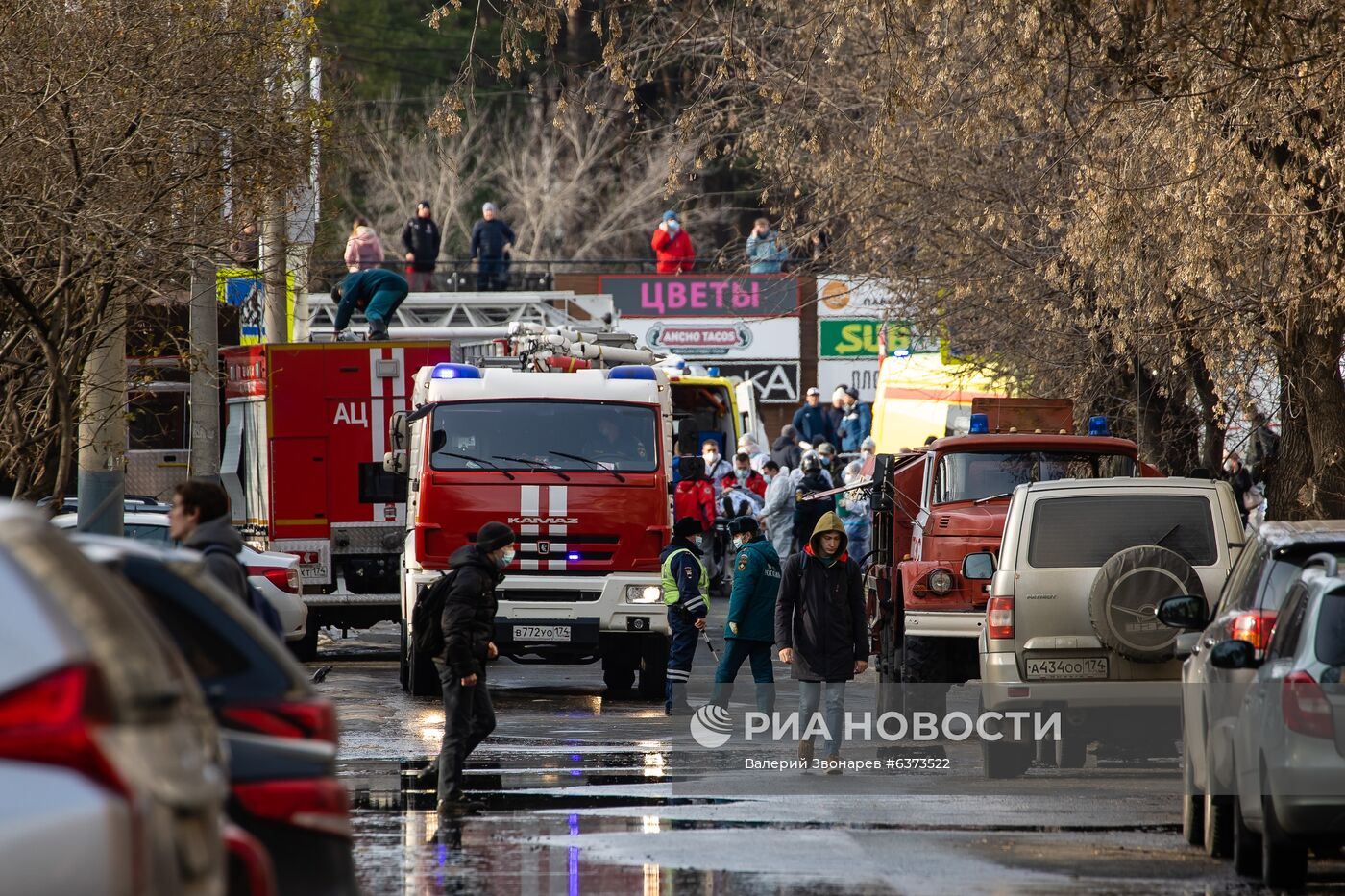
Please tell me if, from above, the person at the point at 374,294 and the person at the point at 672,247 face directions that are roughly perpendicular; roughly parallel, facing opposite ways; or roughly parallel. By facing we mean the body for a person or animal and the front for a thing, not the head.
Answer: roughly perpendicular

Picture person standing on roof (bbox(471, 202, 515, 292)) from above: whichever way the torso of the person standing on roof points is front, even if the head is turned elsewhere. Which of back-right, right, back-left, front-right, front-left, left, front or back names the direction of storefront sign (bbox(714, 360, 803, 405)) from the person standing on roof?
left

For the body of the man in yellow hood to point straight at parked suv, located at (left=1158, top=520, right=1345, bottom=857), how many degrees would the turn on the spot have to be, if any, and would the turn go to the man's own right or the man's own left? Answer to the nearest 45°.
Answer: approximately 45° to the man's own left

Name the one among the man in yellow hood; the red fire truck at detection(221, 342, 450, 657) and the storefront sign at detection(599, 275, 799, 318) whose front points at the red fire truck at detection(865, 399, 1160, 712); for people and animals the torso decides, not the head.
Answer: the storefront sign

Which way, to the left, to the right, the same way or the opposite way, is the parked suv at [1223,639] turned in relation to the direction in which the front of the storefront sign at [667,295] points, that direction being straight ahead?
the opposite way

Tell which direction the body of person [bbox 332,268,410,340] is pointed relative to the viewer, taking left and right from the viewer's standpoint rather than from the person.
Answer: facing to the left of the viewer

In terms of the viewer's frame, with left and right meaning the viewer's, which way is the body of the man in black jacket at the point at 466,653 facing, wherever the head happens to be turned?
facing to the right of the viewer

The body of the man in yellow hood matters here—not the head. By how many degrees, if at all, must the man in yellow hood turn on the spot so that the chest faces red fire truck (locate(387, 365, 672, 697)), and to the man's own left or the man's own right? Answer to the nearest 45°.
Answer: approximately 135° to the man's own right

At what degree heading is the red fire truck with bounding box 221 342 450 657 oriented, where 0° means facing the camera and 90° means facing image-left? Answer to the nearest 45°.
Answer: approximately 180°

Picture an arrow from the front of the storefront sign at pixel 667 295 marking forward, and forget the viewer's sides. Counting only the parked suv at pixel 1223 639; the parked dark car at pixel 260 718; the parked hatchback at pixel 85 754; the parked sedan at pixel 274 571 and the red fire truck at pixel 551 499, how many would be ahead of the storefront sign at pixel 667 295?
5

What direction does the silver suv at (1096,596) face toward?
away from the camera

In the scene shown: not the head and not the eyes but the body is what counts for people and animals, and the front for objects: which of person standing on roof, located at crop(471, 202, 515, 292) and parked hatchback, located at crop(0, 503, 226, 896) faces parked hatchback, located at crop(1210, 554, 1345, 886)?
the person standing on roof

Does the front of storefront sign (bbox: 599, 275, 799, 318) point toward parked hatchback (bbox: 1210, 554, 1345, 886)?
yes

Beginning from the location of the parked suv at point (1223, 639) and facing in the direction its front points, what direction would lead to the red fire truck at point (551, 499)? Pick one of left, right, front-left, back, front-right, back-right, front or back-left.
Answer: front-left
